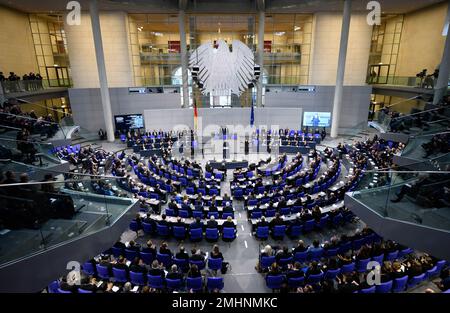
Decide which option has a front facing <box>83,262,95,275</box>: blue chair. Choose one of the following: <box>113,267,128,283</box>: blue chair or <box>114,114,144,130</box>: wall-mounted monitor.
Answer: the wall-mounted monitor

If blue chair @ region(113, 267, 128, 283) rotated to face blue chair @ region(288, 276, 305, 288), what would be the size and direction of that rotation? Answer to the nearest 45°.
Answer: approximately 90° to its right

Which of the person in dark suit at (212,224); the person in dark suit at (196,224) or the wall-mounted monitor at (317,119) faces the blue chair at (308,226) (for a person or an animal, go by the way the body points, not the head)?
the wall-mounted monitor

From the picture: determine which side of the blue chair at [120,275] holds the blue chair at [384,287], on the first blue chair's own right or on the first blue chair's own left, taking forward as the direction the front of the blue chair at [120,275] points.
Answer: on the first blue chair's own right

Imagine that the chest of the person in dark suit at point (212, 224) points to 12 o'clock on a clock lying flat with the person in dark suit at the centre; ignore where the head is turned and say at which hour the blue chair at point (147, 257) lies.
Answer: The blue chair is roughly at 8 o'clock from the person in dark suit.

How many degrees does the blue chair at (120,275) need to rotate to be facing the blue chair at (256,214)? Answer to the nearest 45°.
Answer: approximately 45° to its right

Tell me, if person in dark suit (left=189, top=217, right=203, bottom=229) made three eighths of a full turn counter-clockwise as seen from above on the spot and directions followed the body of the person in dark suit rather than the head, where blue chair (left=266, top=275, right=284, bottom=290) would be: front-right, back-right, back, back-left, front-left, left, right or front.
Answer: left

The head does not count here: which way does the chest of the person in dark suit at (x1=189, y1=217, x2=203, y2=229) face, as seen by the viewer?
away from the camera

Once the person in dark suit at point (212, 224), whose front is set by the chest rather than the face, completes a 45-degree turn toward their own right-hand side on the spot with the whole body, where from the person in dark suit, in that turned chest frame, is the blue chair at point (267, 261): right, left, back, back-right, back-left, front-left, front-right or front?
right

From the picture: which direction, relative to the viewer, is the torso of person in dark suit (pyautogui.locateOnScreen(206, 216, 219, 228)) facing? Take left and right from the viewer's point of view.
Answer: facing away from the viewer

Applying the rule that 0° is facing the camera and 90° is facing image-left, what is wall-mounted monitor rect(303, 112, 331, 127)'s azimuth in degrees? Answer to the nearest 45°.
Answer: approximately 0°

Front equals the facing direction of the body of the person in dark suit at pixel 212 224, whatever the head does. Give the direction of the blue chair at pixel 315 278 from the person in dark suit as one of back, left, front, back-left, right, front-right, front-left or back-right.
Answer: back-right

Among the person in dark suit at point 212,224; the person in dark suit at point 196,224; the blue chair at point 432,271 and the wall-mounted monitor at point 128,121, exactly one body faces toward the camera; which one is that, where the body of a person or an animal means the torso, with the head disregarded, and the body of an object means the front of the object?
the wall-mounted monitor

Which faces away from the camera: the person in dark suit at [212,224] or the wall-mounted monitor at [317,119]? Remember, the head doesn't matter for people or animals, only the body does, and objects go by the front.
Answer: the person in dark suit
